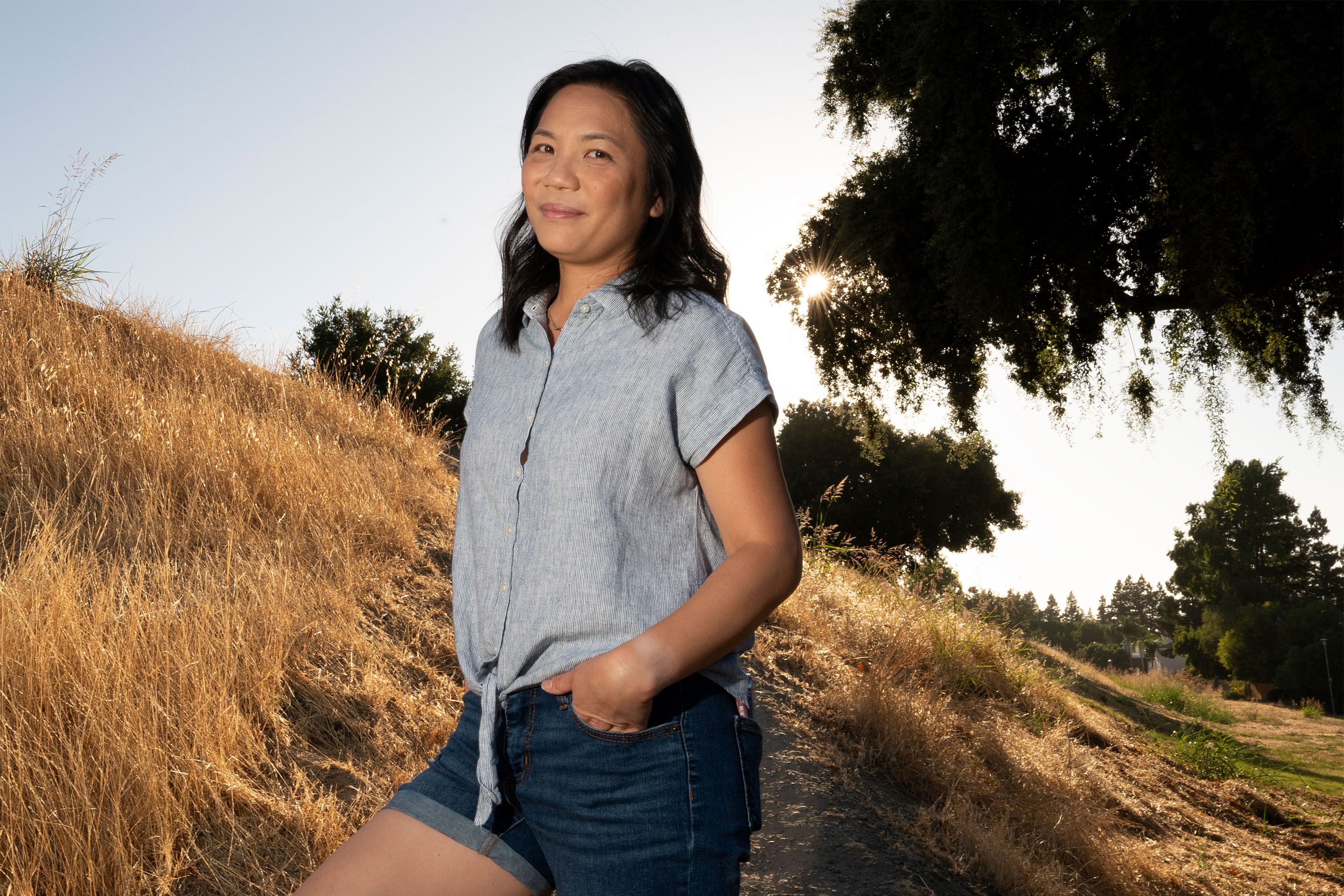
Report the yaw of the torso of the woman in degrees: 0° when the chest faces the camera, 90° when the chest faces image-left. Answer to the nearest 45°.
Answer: approximately 45°

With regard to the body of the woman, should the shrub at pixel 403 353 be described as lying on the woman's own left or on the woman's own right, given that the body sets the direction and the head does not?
on the woman's own right
